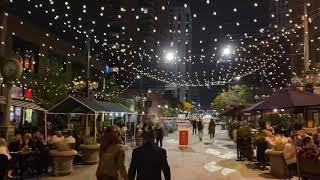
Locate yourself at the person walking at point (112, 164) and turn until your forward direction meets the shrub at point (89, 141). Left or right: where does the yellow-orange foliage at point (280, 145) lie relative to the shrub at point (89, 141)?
right

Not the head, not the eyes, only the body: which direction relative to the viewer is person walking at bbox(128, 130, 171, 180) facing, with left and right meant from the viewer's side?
facing away from the viewer

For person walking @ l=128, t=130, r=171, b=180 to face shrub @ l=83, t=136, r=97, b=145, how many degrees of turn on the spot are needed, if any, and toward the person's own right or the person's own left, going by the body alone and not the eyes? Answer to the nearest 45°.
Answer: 0° — they already face it
